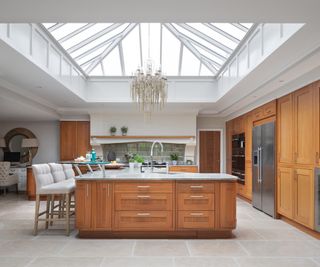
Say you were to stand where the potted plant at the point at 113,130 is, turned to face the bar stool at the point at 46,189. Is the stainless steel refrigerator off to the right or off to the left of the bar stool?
left

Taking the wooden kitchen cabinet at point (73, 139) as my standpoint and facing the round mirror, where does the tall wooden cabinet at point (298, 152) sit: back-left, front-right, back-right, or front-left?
back-left

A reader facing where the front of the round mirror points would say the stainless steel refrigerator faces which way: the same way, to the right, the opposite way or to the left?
to the right

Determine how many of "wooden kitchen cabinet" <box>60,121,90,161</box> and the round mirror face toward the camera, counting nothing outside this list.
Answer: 2

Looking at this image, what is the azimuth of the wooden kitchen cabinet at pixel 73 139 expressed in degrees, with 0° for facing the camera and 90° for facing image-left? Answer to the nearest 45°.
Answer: approximately 0°

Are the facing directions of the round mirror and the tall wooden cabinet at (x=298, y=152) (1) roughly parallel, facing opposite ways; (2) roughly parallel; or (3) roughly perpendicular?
roughly perpendicular

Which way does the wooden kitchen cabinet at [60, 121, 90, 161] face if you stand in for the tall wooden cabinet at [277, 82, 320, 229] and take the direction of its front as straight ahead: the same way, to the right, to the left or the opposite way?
to the left

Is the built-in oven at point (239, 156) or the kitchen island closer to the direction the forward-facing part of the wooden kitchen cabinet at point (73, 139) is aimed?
the kitchen island

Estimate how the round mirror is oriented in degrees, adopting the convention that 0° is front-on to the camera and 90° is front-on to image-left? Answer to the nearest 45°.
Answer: approximately 0°

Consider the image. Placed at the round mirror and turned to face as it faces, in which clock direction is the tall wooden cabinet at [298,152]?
The tall wooden cabinet is roughly at 11 o'clock from the round mirror.
